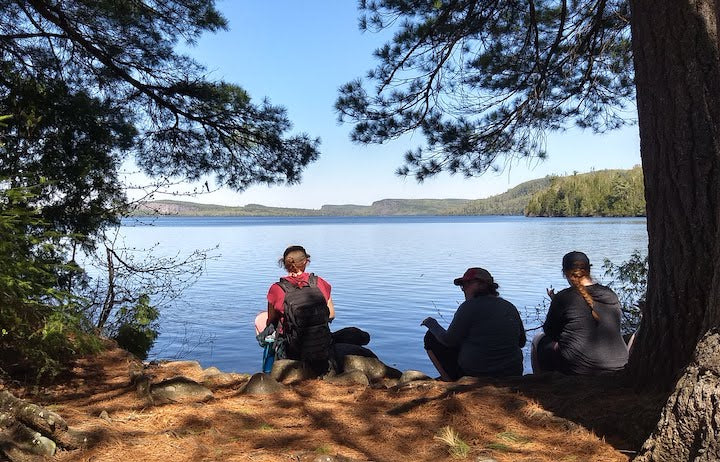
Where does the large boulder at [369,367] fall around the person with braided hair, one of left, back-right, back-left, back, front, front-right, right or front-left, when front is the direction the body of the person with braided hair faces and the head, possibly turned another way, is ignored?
front-left

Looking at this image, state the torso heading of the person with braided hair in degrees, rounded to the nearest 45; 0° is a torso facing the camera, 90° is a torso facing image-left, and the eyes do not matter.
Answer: approximately 135°

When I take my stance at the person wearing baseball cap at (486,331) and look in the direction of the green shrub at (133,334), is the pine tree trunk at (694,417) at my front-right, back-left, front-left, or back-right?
back-left

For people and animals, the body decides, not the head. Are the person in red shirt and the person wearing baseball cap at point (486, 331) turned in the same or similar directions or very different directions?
same or similar directions

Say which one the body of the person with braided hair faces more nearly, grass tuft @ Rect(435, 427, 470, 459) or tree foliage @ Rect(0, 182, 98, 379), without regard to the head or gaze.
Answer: the tree foliage

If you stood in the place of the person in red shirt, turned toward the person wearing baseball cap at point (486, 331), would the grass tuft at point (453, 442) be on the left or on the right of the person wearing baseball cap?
right

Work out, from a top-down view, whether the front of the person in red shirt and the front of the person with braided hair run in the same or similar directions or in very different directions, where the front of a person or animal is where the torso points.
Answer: same or similar directions

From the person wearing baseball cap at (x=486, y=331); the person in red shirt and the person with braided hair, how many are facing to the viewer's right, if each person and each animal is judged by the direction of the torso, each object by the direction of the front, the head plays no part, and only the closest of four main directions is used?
0

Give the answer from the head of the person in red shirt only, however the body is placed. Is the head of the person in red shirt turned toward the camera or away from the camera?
away from the camera

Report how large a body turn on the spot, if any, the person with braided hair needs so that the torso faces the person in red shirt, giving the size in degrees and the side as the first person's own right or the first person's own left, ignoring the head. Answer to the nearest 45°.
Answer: approximately 45° to the first person's own left

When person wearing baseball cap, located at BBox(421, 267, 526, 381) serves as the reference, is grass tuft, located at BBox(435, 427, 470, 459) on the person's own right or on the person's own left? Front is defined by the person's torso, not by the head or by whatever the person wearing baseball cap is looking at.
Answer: on the person's own left

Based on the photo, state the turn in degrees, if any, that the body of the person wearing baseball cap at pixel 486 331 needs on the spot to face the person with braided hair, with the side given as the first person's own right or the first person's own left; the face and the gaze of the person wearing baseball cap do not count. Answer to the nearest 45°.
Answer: approximately 135° to the first person's own right

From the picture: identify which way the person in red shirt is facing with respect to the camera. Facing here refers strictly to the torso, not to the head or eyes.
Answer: away from the camera

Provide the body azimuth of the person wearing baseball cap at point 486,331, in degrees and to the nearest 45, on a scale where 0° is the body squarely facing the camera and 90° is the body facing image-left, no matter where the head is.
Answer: approximately 135°
